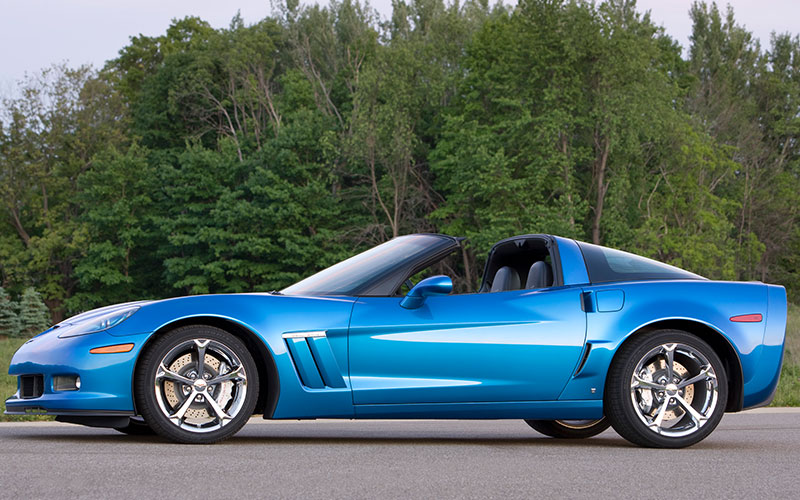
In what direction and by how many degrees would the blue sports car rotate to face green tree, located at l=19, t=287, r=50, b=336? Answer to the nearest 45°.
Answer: approximately 90° to its right

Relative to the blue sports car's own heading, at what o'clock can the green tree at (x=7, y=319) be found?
The green tree is roughly at 2 o'clock from the blue sports car.

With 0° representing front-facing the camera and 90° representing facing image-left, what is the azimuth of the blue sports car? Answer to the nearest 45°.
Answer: approximately 90°
